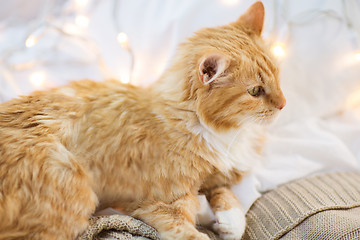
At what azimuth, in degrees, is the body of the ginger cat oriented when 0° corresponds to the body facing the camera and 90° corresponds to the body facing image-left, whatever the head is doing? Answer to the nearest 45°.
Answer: approximately 270°
